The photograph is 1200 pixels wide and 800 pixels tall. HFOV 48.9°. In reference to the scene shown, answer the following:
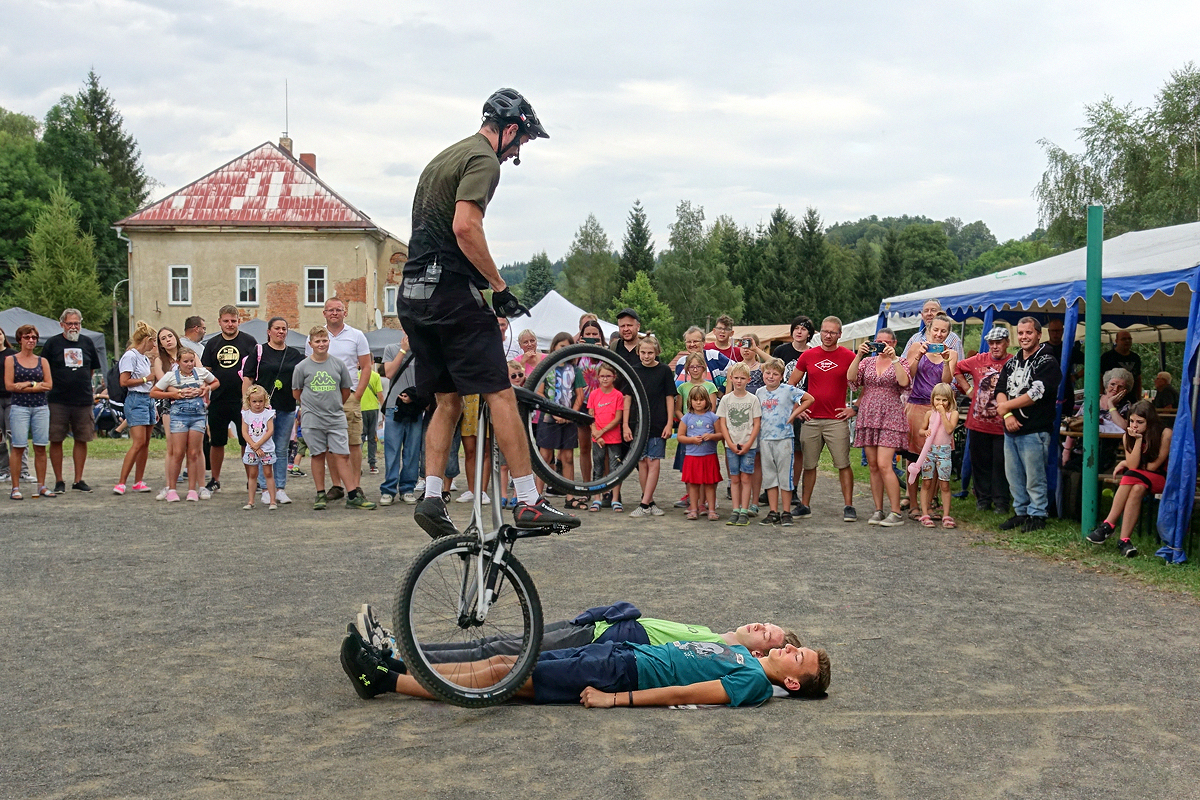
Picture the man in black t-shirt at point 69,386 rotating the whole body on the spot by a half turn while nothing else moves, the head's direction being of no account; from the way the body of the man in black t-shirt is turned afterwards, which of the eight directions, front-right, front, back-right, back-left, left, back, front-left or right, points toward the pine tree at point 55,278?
front

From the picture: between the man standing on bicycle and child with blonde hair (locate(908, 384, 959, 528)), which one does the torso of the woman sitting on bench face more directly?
the man standing on bicycle

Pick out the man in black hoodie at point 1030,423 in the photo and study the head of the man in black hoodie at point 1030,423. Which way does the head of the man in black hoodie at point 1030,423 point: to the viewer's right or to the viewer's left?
to the viewer's left

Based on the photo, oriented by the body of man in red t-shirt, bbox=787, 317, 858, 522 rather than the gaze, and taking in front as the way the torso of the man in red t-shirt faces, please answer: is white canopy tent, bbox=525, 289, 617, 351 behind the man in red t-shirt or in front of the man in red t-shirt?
behind

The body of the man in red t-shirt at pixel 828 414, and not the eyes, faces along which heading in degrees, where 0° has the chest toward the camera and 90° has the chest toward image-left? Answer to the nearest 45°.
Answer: approximately 0°

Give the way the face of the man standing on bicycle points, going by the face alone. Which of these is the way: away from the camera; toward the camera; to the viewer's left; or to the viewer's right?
to the viewer's right

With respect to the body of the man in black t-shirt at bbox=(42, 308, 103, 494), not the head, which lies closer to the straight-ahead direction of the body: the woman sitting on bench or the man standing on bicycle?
the man standing on bicycle

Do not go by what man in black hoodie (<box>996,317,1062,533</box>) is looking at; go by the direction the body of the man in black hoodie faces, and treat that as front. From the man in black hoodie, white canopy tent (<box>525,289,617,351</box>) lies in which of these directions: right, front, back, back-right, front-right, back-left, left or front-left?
right
